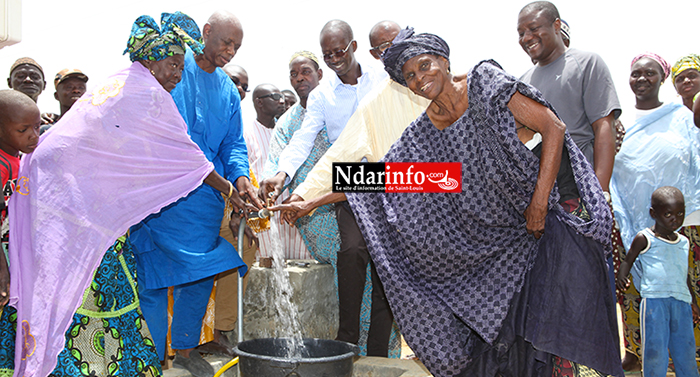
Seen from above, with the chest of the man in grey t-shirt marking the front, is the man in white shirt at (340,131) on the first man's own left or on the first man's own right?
on the first man's own right

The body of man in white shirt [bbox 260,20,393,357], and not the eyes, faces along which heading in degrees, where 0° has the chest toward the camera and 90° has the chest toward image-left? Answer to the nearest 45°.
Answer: approximately 45°

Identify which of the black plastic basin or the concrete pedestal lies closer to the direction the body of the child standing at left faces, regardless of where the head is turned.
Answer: the black plastic basin

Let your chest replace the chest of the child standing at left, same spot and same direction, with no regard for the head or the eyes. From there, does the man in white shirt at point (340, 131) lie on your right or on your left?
on your left

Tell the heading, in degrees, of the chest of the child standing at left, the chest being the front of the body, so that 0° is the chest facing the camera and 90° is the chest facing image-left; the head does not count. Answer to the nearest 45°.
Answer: approximately 315°

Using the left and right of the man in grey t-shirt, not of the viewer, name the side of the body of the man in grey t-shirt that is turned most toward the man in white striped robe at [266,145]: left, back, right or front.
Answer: right

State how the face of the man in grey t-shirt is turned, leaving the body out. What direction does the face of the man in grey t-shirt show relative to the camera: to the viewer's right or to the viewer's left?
to the viewer's left

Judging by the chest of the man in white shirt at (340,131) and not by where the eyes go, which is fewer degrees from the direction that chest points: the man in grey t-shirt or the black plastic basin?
the black plastic basin
